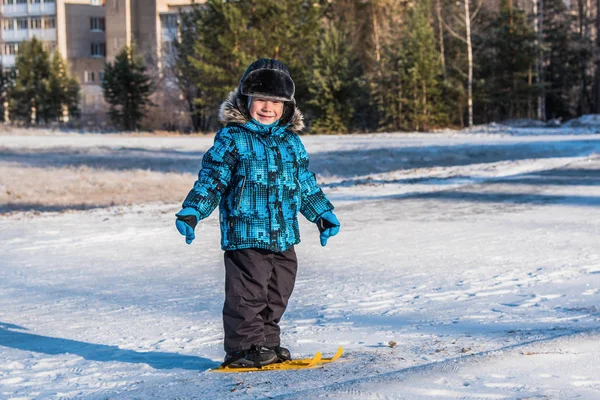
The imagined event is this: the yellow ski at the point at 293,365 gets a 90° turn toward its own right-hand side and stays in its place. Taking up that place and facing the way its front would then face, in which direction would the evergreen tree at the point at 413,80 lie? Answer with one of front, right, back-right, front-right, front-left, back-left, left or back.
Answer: back

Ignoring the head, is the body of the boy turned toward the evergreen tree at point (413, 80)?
no

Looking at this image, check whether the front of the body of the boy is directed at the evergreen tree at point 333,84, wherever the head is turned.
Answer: no

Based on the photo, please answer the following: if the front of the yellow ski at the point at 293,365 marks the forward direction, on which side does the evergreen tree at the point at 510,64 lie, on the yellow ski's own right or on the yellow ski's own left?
on the yellow ski's own left

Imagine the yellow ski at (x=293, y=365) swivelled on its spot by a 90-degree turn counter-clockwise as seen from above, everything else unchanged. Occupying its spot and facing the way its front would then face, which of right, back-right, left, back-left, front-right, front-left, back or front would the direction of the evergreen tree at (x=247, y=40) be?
front

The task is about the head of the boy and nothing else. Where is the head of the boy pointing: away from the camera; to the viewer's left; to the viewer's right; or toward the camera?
toward the camera

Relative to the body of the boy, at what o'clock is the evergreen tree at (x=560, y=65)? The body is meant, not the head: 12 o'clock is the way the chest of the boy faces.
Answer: The evergreen tree is roughly at 8 o'clock from the boy.

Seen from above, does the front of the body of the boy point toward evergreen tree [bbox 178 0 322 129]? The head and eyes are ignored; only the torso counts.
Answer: no

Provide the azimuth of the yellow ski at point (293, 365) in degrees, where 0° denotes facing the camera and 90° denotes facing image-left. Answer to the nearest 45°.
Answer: approximately 270°

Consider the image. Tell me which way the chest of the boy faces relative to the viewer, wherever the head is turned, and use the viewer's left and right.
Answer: facing the viewer and to the right of the viewer

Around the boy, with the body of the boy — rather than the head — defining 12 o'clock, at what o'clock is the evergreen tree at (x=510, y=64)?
The evergreen tree is roughly at 8 o'clock from the boy.

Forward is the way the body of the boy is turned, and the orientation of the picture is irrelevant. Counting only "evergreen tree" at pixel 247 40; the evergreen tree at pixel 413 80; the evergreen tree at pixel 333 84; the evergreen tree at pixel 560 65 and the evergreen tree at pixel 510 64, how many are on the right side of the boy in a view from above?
0

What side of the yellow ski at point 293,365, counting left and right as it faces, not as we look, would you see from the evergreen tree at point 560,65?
left
